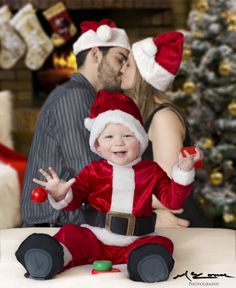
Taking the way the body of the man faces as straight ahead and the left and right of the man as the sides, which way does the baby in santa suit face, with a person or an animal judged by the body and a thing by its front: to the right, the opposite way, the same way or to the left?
to the right

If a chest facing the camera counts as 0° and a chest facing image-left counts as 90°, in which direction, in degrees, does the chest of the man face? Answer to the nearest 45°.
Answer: approximately 270°

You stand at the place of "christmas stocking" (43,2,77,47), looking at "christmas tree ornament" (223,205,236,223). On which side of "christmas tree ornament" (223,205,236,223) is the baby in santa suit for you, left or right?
right

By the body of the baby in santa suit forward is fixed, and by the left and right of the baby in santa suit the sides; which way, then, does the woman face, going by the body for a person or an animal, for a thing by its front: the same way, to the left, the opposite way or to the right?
to the right

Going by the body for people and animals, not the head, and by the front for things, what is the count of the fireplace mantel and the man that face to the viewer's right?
1

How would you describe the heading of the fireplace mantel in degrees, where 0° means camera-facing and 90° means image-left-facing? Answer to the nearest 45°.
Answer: approximately 0°

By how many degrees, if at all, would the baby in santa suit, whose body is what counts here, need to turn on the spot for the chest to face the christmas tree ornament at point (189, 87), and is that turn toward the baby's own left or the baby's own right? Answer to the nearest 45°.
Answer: approximately 180°

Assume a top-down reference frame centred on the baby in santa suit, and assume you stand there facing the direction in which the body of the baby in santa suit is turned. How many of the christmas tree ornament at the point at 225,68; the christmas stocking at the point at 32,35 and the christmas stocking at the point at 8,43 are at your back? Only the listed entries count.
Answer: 3

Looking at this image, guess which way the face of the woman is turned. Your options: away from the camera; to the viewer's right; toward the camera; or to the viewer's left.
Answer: to the viewer's left
